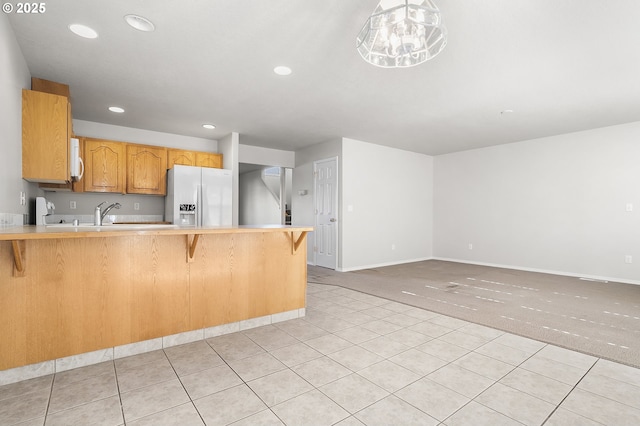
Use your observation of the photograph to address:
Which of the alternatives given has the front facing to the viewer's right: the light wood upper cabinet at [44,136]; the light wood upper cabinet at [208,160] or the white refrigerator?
the light wood upper cabinet at [44,136]

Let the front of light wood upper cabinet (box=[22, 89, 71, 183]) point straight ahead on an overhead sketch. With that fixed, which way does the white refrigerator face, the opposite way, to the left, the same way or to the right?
to the right

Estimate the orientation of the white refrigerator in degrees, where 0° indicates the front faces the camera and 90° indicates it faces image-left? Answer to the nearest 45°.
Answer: approximately 0°

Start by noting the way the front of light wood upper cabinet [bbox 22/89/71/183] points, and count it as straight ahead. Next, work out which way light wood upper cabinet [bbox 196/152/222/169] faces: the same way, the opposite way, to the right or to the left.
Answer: to the right

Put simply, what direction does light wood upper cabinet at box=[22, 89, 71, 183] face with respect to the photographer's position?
facing to the right of the viewer

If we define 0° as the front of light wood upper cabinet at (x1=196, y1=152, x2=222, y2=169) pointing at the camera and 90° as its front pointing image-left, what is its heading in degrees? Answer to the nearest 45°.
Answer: approximately 0°

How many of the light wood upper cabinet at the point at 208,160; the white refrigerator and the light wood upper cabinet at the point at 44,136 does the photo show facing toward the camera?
2

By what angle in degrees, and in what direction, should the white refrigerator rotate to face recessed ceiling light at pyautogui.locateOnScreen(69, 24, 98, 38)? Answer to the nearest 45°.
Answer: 0° — it already faces it

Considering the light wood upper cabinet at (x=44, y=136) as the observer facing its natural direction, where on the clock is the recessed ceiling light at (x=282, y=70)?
The recessed ceiling light is roughly at 1 o'clock from the light wood upper cabinet.

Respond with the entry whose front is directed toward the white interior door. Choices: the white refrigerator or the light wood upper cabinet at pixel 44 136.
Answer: the light wood upper cabinet
